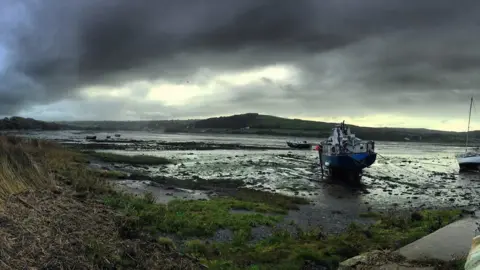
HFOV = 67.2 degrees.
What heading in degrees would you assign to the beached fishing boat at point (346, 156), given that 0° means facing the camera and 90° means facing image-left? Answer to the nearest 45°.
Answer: approximately 315°

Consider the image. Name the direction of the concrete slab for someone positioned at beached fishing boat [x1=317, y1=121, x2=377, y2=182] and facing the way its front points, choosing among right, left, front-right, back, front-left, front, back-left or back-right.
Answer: front-right
